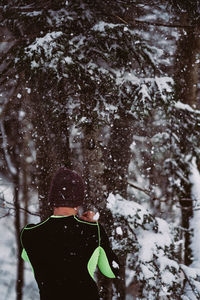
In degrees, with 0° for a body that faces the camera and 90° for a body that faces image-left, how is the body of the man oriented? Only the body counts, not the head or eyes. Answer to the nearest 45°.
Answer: approximately 180°
